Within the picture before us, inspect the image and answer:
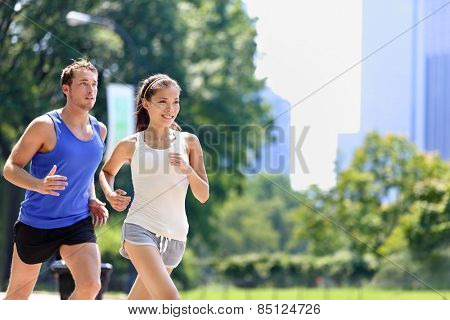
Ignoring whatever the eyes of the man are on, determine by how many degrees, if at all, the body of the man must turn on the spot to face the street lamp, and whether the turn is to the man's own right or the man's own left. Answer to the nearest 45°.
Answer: approximately 135° to the man's own left

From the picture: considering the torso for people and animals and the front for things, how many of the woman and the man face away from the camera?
0

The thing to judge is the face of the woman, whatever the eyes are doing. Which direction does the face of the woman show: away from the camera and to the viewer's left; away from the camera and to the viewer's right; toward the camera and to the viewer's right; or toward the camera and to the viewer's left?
toward the camera and to the viewer's right

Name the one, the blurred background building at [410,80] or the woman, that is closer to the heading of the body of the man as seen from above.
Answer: the woman

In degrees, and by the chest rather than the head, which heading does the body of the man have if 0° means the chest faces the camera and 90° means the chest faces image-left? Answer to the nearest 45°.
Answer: approximately 315°

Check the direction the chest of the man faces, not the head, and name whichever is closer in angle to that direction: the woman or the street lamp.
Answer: the woman

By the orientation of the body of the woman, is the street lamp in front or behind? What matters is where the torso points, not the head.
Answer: behind

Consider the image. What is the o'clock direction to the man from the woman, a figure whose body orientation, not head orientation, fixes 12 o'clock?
The man is roughly at 5 o'clock from the woman.

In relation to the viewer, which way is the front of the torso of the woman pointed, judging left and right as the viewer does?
facing the viewer and to the right of the viewer

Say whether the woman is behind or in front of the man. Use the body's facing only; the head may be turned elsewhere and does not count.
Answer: in front

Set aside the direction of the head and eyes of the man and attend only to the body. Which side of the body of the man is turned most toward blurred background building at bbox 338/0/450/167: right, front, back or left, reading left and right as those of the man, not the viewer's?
left
